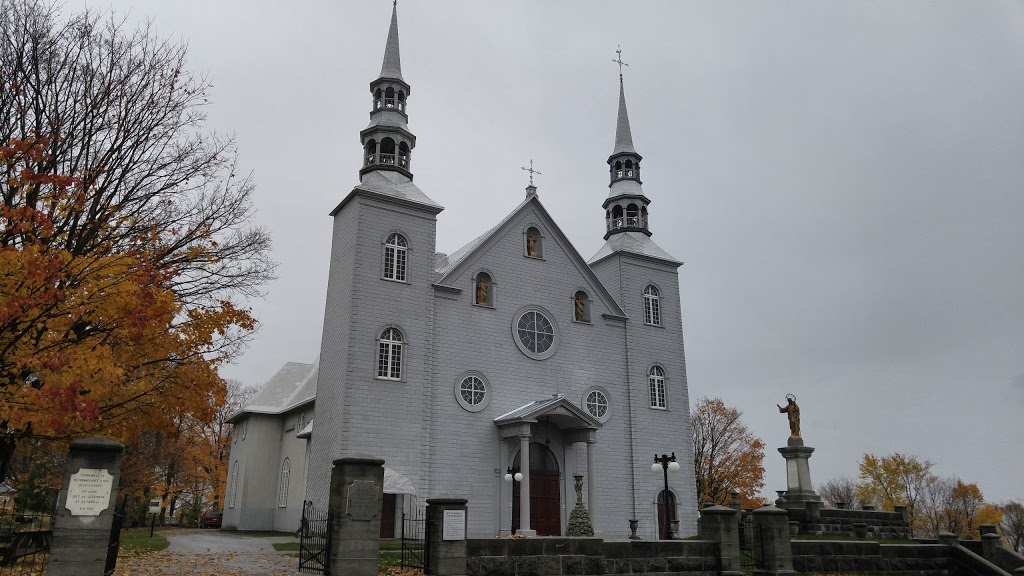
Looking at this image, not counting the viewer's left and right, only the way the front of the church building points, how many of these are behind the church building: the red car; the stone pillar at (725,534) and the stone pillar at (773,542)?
1

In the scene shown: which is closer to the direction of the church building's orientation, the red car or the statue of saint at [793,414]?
the statue of saint

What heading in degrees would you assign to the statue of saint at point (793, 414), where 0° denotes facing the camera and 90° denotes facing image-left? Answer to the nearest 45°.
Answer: approximately 45°

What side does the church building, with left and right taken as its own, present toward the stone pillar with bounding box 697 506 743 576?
front

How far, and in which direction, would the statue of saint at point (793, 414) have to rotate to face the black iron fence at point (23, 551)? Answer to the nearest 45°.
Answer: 0° — it already faces it

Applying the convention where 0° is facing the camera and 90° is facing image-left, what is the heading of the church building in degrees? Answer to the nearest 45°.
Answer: approximately 315°

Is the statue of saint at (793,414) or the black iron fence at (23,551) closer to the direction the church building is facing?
the statue of saint

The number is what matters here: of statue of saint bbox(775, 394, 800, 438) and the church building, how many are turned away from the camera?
0

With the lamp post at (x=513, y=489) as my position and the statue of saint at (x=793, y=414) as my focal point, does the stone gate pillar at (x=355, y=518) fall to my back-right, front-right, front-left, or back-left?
back-right

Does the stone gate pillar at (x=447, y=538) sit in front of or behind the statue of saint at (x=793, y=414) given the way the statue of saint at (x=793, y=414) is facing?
in front

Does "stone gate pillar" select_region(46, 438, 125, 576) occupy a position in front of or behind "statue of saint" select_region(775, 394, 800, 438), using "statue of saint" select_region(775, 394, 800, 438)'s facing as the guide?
in front
